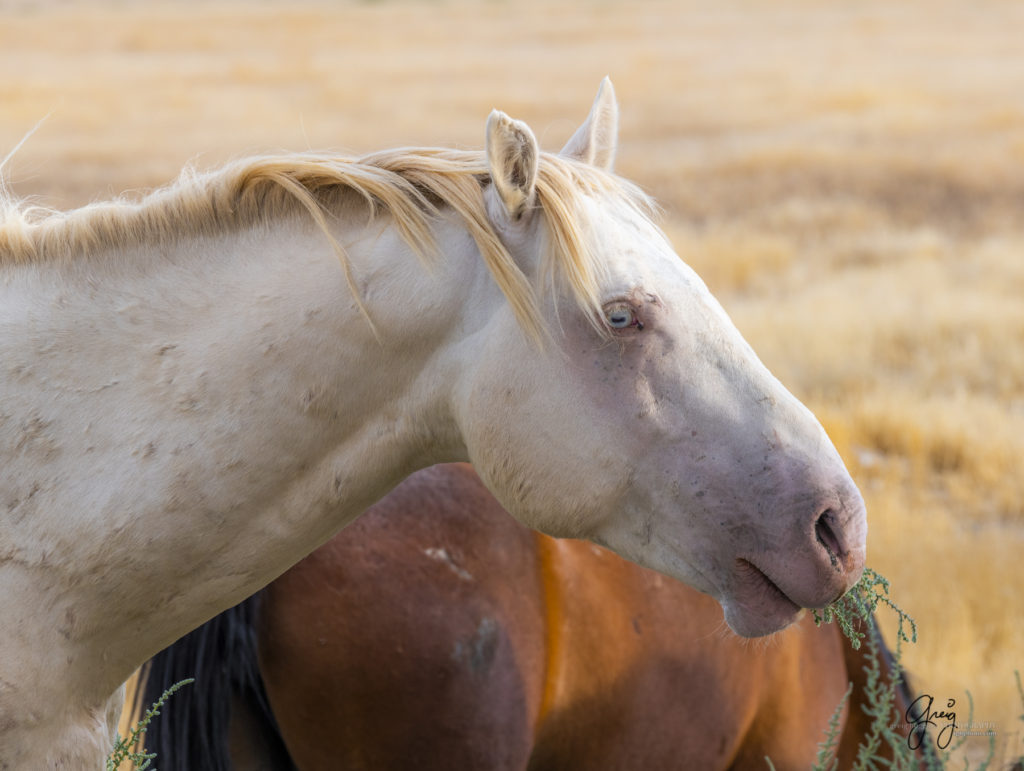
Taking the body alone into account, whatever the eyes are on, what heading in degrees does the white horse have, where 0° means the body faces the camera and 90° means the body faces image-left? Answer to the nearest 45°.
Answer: approximately 270°
